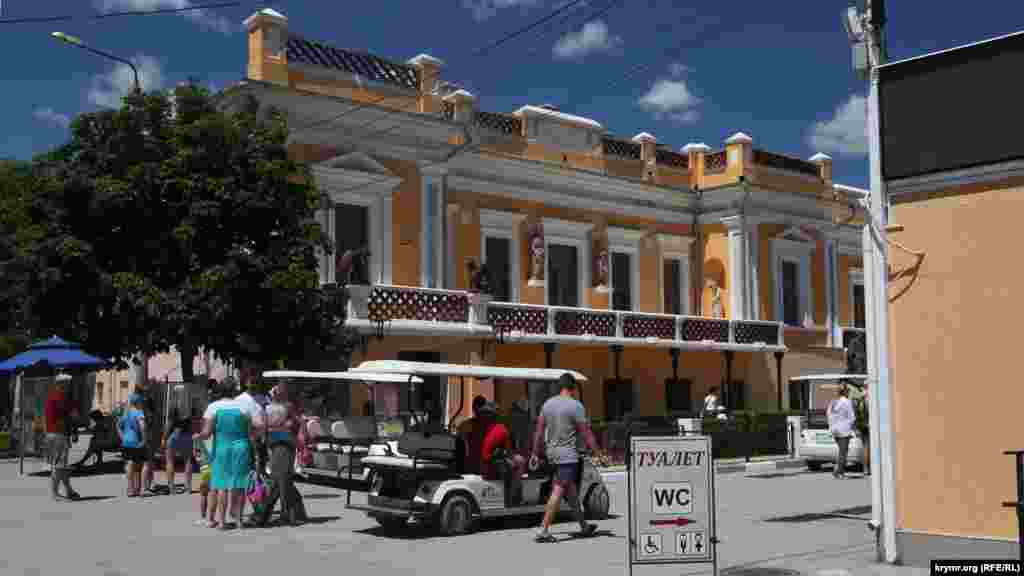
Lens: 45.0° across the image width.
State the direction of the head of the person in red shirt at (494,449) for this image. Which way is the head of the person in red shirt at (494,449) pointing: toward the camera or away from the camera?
away from the camera

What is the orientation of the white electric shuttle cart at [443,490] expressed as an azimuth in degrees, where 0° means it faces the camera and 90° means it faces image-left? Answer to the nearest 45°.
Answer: approximately 225°

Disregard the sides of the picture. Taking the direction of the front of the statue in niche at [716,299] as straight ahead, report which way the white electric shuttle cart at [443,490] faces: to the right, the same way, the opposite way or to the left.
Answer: to the left

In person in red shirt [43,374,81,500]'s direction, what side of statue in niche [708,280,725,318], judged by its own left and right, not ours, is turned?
right

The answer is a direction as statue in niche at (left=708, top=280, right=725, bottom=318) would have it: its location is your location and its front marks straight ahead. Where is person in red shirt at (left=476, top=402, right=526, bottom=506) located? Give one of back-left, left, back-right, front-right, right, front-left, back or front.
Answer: front-right

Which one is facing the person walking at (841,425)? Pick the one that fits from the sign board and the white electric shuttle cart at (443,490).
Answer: the white electric shuttle cart

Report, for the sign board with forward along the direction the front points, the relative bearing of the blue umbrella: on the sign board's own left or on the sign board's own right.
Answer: on the sign board's own right
